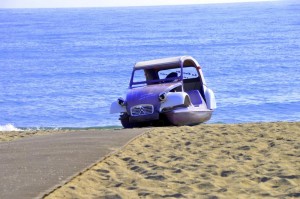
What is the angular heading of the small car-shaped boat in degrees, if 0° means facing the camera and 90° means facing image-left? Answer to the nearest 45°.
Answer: approximately 45°
